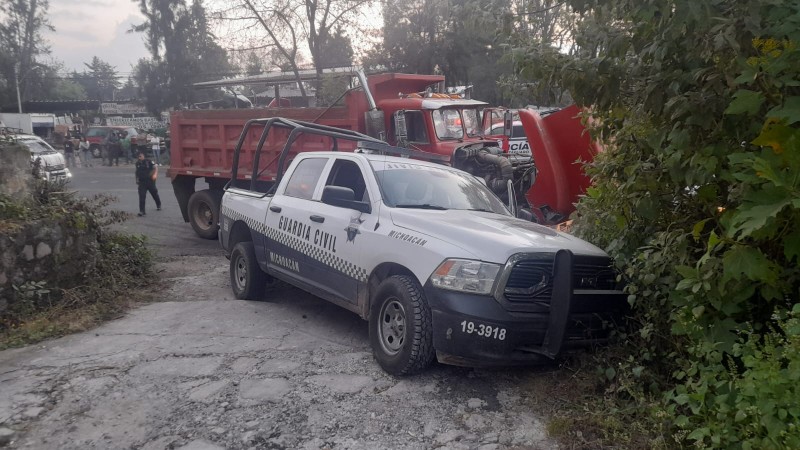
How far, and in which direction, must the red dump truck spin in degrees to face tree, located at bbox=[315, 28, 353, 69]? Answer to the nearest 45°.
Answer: approximately 135° to its left

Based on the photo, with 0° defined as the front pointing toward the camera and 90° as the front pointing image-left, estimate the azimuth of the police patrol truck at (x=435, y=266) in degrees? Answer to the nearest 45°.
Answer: approximately 315°

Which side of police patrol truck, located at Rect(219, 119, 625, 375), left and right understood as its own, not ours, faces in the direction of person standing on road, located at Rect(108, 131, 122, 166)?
back

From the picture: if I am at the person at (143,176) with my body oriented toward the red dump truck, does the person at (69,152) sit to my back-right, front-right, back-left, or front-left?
back-left

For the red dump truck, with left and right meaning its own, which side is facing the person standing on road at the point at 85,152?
back

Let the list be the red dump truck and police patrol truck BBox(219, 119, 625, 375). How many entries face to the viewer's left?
0

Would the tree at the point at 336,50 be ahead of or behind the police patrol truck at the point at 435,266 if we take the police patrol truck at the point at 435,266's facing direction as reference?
behind

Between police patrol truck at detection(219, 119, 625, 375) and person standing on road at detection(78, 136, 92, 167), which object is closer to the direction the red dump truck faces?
the police patrol truck

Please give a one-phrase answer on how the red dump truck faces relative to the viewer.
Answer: facing the viewer and to the right of the viewer

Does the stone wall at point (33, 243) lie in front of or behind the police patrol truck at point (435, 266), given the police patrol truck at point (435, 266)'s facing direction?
behind

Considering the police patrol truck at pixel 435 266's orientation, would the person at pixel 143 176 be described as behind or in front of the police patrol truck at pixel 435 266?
behind
